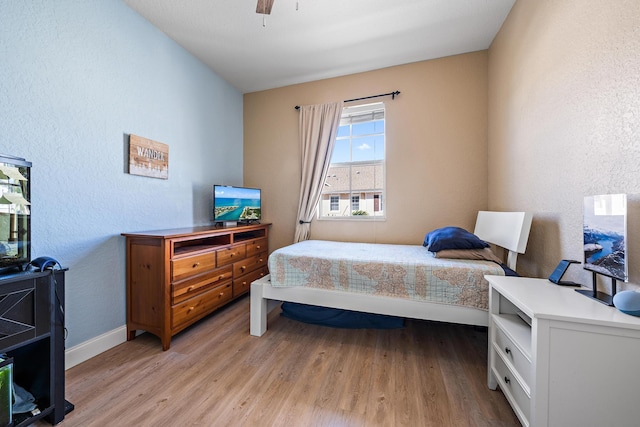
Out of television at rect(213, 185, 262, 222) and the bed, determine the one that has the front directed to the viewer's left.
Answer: the bed

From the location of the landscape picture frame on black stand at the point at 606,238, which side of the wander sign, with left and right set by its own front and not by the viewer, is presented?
front

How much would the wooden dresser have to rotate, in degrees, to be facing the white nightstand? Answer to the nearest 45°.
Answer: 0° — it already faces it

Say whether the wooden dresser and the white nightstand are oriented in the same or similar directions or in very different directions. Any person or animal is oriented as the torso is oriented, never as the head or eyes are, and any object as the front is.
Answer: very different directions

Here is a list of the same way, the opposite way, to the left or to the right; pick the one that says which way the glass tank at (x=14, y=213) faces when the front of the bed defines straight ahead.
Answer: the opposite way

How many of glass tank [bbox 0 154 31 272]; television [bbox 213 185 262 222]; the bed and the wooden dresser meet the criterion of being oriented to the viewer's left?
1

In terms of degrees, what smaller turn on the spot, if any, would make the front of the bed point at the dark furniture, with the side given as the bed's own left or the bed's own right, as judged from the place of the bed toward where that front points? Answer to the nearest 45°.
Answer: approximately 45° to the bed's own left

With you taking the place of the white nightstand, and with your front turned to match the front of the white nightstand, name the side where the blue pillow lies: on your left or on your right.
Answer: on your right

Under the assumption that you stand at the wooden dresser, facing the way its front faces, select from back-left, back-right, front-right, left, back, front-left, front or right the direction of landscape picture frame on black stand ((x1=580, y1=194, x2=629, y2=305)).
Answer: front

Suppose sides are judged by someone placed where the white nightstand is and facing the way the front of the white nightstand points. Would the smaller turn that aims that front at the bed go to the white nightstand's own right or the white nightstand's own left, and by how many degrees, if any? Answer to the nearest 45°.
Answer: approximately 45° to the white nightstand's own right

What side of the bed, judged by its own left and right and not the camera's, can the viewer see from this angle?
left

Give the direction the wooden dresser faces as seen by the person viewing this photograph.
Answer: facing the viewer and to the right of the viewer

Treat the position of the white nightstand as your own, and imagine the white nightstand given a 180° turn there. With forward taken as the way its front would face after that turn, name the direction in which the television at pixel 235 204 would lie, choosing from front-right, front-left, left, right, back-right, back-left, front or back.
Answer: back-left

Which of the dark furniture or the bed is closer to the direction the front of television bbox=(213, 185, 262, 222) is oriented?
the bed

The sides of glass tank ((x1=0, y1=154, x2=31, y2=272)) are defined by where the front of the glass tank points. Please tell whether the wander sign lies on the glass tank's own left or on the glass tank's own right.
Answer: on the glass tank's own left

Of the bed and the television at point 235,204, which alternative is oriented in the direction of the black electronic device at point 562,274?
the television
